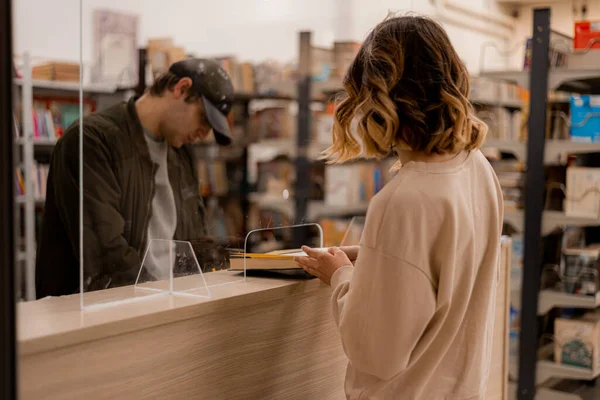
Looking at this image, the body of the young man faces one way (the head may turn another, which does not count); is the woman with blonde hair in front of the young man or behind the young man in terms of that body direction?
in front

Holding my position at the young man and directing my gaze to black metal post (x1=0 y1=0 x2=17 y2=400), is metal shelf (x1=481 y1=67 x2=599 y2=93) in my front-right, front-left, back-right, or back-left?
back-left

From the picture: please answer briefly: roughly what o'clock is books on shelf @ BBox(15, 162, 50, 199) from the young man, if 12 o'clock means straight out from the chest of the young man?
The books on shelf is roughly at 7 o'clock from the young man.

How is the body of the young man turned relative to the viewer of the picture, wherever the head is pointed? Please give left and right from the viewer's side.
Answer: facing the viewer and to the right of the viewer

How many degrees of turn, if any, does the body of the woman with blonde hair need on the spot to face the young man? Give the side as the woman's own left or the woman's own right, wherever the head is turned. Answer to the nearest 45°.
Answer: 0° — they already face them

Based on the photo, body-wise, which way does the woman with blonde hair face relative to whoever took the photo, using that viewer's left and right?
facing away from the viewer and to the left of the viewer

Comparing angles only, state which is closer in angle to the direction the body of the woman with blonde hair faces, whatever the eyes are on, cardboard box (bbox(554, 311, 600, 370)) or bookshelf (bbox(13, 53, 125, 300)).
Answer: the bookshelf

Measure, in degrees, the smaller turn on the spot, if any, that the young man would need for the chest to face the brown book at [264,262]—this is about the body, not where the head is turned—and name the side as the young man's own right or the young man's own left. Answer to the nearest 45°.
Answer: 0° — they already face it

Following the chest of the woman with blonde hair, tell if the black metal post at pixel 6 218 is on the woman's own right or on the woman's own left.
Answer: on the woman's own left

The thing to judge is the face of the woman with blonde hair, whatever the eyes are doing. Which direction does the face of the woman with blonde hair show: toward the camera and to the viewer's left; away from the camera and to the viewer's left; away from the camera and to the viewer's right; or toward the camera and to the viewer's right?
away from the camera and to the viewer's left

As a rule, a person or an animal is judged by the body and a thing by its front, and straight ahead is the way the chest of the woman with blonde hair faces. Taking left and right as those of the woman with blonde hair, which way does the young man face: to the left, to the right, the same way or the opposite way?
the opposite way
